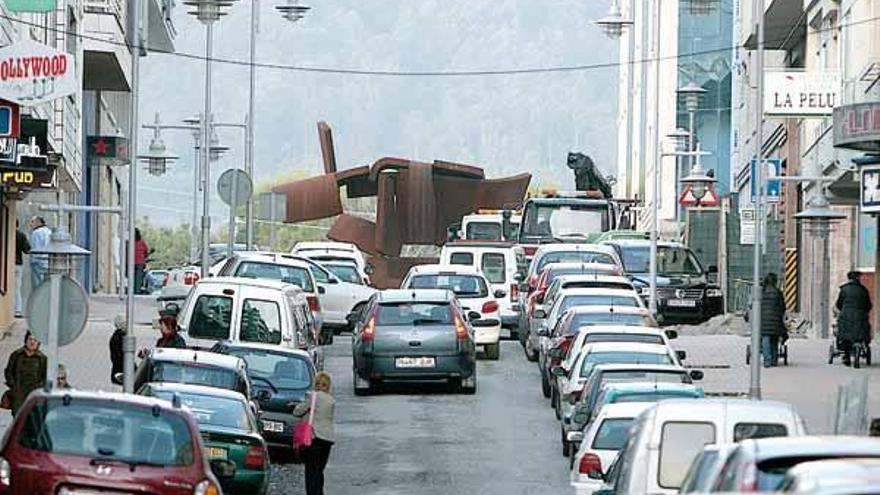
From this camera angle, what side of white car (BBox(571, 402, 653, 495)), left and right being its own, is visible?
back

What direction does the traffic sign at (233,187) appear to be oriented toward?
away from the camera

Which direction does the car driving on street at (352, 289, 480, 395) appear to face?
away from the camera

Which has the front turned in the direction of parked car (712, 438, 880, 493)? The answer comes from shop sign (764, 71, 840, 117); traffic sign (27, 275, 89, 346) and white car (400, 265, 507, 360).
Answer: the shop sign

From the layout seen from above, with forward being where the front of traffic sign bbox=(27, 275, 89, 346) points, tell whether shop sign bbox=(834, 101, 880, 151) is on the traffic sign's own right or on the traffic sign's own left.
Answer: on the traffic sign's own right

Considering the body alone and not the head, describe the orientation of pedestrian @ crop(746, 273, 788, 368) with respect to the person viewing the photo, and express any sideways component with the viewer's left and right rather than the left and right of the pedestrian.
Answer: facing away from the viewer

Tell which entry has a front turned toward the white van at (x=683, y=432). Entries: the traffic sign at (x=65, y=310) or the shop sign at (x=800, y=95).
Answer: the shop sign

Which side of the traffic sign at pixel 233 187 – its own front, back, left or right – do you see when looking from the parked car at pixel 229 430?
back

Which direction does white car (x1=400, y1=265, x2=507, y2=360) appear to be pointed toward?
away from the camera

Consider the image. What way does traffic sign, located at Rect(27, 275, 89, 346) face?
away from the camera
